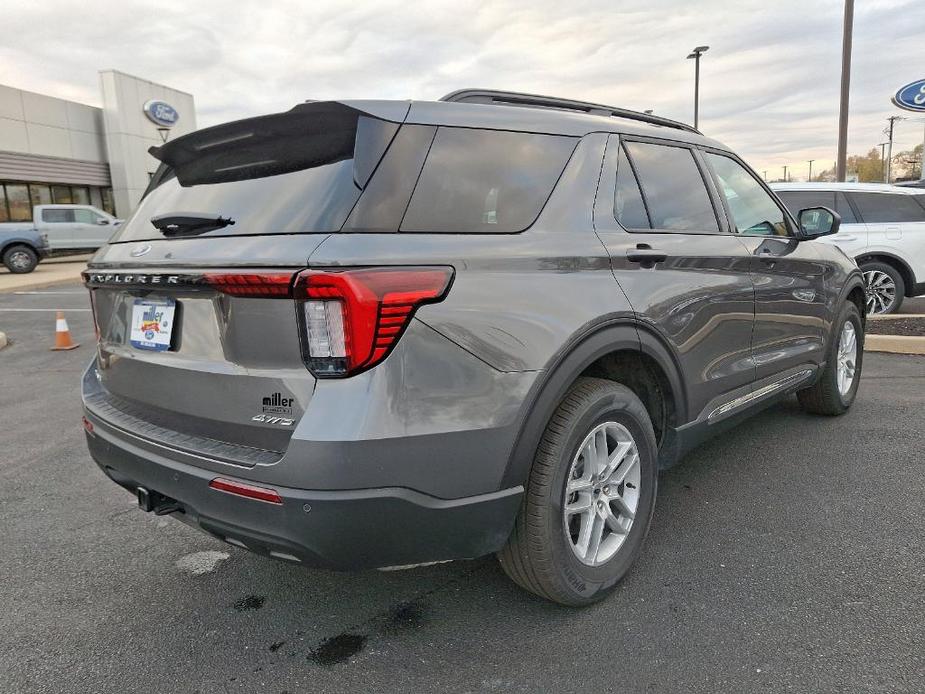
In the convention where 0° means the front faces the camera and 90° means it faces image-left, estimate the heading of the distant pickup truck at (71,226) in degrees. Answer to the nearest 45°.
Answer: approximately 270°

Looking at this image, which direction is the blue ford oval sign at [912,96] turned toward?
toward the camera

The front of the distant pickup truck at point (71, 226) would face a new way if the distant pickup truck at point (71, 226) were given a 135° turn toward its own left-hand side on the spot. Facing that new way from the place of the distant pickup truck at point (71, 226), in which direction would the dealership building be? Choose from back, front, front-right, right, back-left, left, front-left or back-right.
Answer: front-right

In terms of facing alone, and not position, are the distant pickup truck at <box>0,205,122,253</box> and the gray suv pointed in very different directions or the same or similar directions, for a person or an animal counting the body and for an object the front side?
same or similar directions

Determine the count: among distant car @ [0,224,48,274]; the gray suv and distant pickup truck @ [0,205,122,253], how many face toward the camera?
0

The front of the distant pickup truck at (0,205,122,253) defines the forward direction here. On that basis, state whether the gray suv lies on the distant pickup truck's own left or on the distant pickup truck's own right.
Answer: on the distant pickup truck's own right

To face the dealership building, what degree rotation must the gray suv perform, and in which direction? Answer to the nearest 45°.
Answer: approximately 90° to its left

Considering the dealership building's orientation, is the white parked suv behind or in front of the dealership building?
in front

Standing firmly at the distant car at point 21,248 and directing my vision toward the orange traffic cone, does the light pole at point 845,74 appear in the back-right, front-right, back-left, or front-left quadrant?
front-left

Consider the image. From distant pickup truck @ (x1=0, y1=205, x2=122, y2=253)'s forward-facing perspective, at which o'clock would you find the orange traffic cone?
The orange traffic cone is roughly at 3 o'clock from the distant pickup truck.
